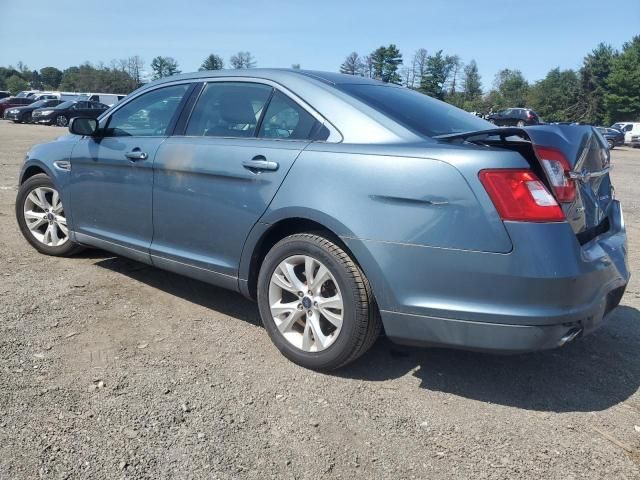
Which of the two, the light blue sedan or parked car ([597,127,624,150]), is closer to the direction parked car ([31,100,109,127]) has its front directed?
the light blue sedan

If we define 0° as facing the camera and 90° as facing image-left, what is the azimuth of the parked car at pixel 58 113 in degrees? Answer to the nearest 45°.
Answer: approximately 45°

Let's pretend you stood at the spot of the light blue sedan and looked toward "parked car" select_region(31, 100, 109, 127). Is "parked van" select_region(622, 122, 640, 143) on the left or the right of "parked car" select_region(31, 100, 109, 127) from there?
right

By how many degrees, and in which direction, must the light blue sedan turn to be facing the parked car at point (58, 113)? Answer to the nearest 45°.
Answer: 0° — it already faces it

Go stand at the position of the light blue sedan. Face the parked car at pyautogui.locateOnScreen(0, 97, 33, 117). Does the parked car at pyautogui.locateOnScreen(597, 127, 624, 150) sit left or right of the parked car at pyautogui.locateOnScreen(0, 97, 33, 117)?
right

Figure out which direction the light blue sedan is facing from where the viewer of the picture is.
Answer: facing away from the viewer and to the left of the viewer

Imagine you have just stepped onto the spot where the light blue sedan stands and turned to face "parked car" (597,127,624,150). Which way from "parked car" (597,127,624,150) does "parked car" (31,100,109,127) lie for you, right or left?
left
